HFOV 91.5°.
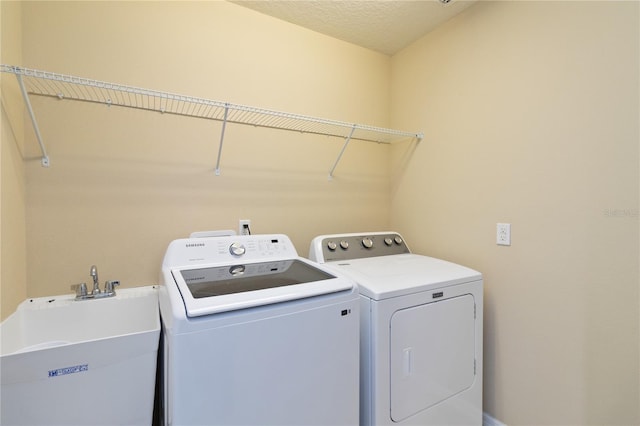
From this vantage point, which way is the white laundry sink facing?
toward the camera

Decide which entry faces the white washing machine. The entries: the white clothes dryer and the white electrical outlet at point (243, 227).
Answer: the white electrical outlet

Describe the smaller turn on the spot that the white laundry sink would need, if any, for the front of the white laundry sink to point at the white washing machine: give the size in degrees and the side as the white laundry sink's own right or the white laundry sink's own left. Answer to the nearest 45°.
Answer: approximately 45° to the white laundry sink's own left

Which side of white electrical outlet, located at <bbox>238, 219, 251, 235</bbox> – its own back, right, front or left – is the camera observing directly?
front

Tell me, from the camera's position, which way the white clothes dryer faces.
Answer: facing the viewer and to the right of the viewer

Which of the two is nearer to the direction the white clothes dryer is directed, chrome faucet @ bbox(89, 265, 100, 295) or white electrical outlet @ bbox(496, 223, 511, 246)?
the white electrical outlet

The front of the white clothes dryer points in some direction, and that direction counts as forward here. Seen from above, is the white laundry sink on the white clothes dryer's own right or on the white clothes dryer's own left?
on the white clothes dryer's own right

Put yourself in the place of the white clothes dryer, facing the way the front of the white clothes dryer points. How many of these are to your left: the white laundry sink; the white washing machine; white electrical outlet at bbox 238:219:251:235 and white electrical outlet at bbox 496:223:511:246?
1

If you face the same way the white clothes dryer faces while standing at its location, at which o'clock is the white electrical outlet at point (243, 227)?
The white electrical outlet is roughly at 5 o'clock from the white clothes dryer.

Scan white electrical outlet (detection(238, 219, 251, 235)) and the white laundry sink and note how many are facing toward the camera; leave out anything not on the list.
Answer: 2

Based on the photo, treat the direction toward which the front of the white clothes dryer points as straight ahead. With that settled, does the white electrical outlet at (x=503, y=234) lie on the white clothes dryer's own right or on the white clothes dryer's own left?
on the white clothes dryer's own left
